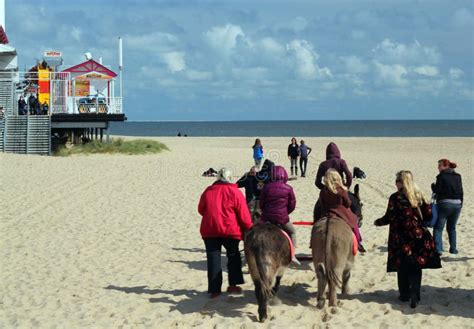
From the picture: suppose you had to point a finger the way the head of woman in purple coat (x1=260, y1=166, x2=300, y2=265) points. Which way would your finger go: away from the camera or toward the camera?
away from the camera

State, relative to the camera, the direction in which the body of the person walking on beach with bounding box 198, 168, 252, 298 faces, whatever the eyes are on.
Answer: away from the camera

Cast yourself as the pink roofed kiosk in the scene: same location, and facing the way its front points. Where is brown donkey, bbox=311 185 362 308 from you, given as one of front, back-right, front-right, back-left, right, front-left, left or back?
front

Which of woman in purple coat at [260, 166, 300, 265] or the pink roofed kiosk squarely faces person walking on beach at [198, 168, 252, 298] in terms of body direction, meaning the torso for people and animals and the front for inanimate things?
the pink roofed kiosk

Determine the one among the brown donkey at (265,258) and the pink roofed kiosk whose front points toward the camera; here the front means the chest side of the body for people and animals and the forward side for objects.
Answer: the pink roofed kiosk

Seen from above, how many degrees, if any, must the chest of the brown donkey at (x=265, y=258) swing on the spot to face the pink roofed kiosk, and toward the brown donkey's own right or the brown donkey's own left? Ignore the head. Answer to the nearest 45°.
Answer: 0° — it already faces it

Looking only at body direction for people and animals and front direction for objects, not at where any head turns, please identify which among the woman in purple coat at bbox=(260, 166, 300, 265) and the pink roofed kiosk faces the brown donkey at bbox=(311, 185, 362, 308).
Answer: the pink roofed kiosk

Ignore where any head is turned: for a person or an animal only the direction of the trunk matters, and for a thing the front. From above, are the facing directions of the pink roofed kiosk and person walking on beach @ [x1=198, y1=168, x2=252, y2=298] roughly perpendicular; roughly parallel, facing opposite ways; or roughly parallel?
roughly parallel, facing opposite ways

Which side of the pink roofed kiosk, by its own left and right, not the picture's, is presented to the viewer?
front

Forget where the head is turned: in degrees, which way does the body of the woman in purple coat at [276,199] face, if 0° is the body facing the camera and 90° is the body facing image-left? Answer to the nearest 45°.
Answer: approximately 180°

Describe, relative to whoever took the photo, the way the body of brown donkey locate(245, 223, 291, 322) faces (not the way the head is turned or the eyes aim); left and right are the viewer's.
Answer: facing away from the viewer

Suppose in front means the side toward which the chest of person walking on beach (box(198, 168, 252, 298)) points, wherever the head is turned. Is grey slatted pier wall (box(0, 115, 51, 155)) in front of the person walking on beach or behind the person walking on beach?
in front

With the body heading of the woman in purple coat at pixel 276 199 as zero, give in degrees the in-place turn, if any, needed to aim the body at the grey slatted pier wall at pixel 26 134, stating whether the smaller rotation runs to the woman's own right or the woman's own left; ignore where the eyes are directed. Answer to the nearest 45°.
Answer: approximately 45° to the woman's own left
